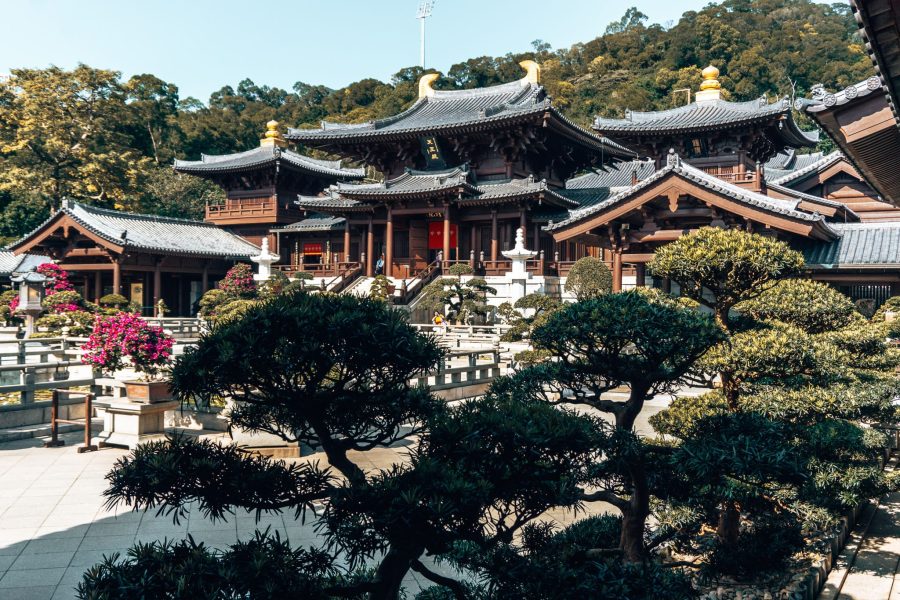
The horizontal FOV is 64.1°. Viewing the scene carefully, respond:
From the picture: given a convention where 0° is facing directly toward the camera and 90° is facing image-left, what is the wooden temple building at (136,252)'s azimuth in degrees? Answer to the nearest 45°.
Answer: approximately 315°

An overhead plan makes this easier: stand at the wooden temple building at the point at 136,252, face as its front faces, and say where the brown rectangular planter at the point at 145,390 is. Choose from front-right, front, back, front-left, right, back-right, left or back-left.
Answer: front-right

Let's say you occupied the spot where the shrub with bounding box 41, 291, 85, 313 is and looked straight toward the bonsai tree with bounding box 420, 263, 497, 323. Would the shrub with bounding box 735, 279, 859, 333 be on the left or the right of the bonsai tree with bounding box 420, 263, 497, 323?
right

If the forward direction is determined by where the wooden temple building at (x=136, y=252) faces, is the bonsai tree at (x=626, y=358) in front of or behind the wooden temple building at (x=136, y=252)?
in front

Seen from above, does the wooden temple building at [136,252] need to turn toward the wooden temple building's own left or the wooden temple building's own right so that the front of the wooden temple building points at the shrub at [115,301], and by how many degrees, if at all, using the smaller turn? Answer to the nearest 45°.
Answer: approximately 45° to the wooden temple building's own right
